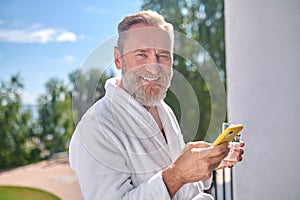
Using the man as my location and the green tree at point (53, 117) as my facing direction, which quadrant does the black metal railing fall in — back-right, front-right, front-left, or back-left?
front-right

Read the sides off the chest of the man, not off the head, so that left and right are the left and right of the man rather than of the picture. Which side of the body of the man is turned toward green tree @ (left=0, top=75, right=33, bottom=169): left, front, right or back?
back

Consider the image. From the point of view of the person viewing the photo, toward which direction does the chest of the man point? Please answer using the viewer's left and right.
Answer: facing the viewer and to the right of the viewer

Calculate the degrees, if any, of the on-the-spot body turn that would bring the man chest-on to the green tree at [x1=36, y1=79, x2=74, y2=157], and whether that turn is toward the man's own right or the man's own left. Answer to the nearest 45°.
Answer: approximately 135° to the man's own left

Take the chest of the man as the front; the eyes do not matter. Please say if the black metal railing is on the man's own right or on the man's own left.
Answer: on the man's own left
